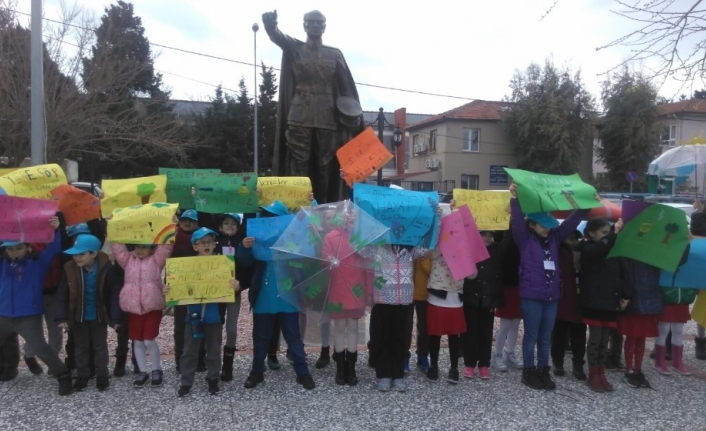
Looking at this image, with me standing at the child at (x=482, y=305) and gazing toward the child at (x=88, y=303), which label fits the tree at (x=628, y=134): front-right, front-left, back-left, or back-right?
back-right

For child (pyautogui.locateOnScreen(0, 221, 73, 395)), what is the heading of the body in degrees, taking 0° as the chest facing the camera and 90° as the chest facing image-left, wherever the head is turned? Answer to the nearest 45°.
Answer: approximately 0°

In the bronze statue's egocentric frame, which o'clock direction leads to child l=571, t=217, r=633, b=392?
The child is roughly at 10 o'clock from the bronze statue.

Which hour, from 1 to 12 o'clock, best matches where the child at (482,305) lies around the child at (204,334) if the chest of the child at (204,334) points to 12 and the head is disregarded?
the child at (482,305) is roughly at 9 o'clock from the child at (204,334).

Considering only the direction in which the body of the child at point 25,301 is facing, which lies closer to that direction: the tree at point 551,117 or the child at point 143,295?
the child

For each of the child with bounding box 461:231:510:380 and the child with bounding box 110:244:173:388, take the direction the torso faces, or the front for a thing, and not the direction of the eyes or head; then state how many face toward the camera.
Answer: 2

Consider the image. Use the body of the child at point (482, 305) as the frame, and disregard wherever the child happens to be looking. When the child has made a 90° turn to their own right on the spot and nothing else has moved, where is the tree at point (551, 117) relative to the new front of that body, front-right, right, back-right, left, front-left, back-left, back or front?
right

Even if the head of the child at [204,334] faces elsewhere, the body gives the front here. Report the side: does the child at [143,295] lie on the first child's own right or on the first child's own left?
on the first child's own right

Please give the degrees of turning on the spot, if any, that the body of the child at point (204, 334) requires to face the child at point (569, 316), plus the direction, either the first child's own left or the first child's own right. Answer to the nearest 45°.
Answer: approximately 90° to the first child's own left
